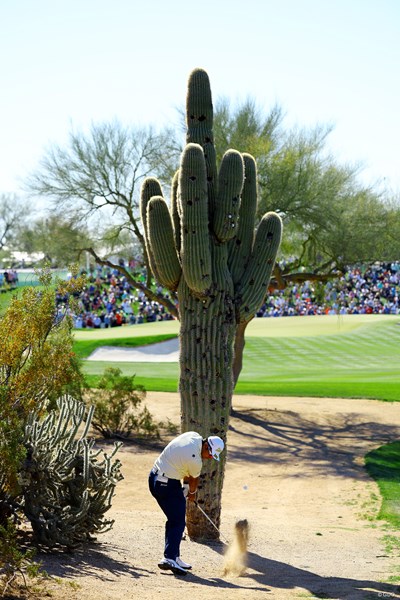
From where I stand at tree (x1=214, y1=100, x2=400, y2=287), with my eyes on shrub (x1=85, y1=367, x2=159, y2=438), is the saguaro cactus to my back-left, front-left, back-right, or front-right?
front-left

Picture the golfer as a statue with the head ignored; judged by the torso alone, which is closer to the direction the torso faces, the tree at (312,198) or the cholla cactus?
the tree

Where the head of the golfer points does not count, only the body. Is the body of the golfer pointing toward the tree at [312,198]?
no

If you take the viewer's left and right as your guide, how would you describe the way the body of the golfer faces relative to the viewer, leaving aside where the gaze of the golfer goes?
facing to the right of the viewer

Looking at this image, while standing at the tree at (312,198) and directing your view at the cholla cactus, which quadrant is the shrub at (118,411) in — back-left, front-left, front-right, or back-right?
front-right

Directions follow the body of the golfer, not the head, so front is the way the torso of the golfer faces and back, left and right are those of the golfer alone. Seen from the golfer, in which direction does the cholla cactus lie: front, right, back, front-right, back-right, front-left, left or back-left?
back

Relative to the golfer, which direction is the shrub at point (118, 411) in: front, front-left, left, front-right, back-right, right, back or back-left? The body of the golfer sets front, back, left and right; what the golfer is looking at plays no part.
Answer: left

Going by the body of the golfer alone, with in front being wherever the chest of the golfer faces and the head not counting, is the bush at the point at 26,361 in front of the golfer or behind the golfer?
behind

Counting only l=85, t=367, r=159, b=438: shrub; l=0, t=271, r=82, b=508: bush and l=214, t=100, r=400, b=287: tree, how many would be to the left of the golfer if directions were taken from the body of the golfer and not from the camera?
2
